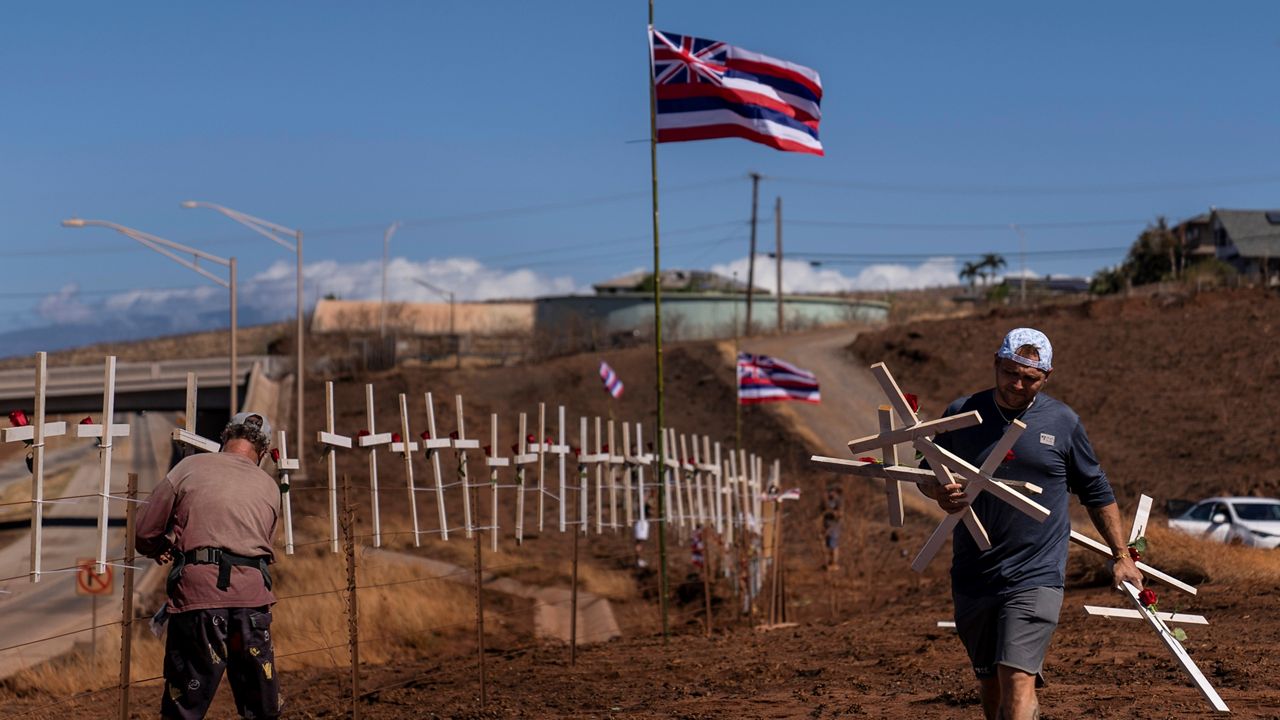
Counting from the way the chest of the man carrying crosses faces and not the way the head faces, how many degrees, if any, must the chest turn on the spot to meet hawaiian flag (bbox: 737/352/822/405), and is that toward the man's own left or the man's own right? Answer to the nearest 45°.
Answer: approximately 180°

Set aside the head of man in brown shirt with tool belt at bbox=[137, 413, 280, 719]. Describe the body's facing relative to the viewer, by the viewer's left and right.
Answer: facing away from the viewer

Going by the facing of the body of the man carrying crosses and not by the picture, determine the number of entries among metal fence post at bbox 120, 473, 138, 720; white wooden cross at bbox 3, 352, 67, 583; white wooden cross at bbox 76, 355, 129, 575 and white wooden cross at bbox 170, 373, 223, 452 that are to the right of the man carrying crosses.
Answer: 4

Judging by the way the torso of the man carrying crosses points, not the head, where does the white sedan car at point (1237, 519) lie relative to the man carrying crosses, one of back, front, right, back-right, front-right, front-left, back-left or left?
back

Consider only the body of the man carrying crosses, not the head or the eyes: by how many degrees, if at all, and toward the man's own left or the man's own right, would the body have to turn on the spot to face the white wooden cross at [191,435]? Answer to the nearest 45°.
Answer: approximately 90° to the man's own right

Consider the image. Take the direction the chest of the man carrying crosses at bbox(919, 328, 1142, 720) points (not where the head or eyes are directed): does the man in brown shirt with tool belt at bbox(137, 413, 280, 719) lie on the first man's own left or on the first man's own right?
on the first man's own right

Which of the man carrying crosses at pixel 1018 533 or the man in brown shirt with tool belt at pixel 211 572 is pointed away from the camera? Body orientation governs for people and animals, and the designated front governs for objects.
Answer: the man in brown shirt with tool belt
